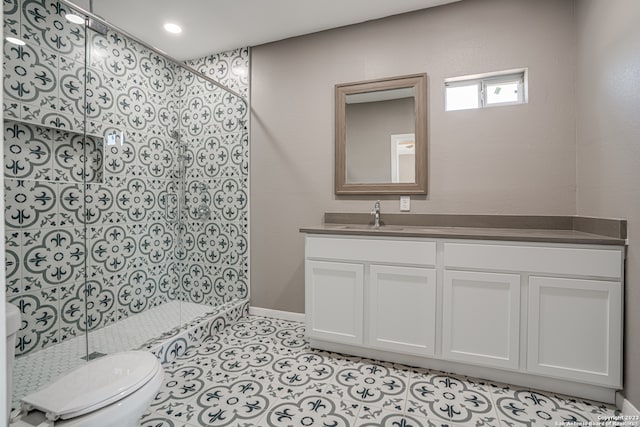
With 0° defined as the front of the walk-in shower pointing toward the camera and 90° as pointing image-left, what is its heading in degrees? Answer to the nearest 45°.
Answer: approximately 315°

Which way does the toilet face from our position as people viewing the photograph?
facing away from the viewer and to the right of the viewer

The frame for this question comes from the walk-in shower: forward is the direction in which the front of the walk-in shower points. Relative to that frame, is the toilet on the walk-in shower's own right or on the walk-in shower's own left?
on the walk-in shower's own right

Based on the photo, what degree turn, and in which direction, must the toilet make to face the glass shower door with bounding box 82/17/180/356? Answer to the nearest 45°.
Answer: approximately 45° to its left
